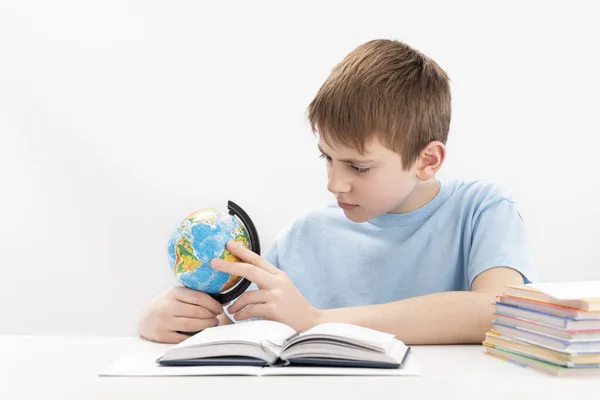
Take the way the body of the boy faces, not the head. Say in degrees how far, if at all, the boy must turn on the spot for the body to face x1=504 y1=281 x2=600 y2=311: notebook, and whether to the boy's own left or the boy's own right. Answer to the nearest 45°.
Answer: approximately 90° to the boy's own left

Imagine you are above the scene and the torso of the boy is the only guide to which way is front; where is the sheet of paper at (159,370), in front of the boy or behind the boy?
in front

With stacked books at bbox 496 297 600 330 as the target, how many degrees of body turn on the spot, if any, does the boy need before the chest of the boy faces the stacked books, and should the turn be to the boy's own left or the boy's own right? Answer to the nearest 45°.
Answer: approximately 90° to the boy's own left

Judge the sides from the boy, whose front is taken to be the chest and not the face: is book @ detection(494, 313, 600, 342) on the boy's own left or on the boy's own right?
on the boy's own left

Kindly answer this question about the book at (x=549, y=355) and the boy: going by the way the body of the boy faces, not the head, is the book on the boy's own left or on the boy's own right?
on the boy's own left

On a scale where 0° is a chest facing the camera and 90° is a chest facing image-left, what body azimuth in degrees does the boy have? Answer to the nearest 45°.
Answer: approximately 45°

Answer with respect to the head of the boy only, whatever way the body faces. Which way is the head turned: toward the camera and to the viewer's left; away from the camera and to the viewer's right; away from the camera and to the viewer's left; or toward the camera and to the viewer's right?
toward the camera and to the viewer's left

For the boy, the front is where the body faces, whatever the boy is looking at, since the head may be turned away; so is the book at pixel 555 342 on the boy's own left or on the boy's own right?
on the boy's own left

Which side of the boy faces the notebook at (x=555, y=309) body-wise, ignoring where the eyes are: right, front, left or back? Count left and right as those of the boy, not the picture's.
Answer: left
